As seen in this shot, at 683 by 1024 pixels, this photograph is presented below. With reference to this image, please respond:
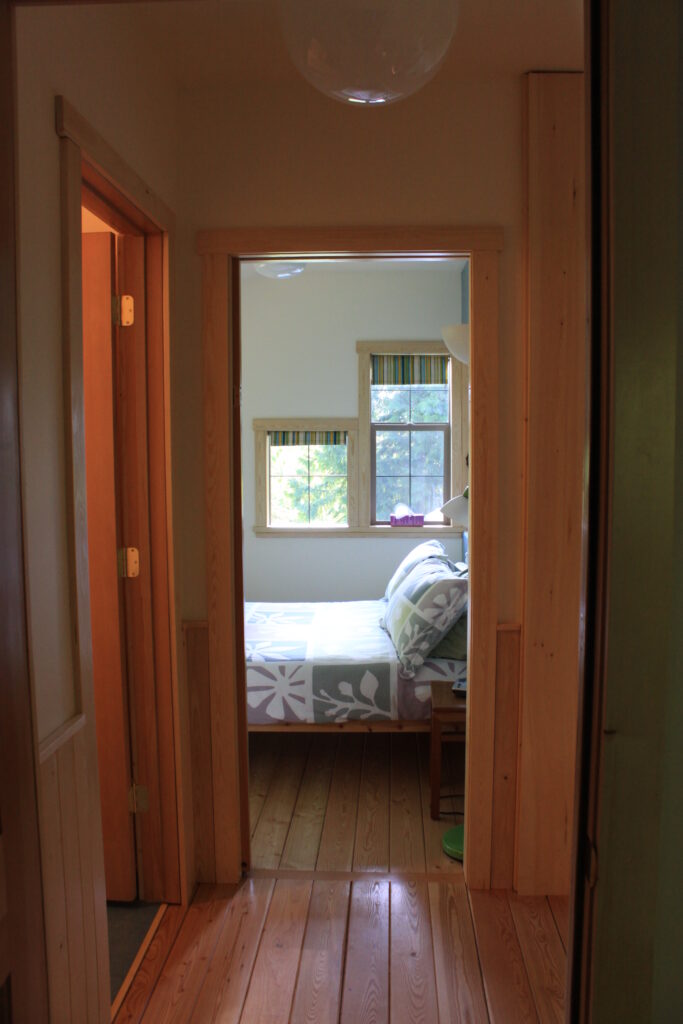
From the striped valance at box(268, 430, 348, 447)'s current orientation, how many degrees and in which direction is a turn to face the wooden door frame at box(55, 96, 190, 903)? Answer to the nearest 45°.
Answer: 0° — it already faces it

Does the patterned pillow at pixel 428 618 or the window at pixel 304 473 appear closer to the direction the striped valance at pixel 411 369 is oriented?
the patterned pillow

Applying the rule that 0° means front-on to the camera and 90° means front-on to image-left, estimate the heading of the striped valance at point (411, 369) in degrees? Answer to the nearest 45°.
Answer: approximately 0°

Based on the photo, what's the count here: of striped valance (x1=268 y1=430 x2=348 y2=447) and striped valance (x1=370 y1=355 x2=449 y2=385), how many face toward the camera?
2

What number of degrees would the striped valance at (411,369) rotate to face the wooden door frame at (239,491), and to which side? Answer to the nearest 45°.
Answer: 0° — it already faces it

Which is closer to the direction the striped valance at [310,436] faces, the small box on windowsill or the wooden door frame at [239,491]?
the wooden door frame

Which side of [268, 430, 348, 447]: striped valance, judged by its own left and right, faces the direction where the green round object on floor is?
front

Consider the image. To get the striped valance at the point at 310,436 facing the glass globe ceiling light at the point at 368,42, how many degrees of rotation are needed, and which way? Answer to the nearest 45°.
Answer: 0° — it already faces it
